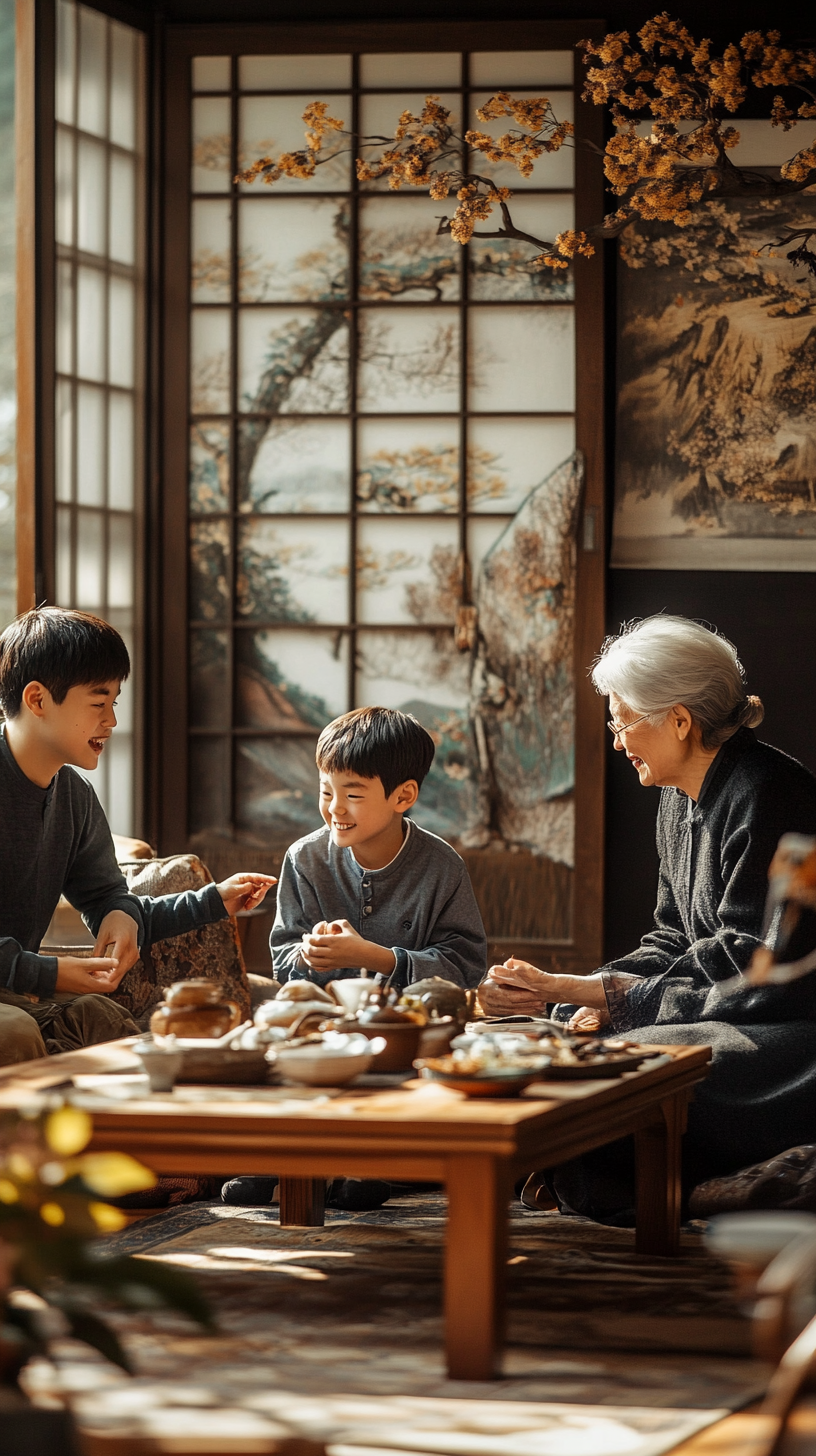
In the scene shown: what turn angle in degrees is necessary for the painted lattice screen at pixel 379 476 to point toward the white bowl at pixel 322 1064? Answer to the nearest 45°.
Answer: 0° — it already faces it

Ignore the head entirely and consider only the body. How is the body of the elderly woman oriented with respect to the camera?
to the viewer's left

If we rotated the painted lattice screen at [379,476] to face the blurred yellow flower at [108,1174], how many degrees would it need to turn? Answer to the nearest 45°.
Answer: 0° — it already faces it

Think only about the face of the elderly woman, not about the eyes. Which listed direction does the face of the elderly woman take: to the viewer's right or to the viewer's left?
to the viewer's left

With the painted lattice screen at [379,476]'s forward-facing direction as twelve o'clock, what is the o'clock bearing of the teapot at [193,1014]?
The teapot is roughly at 12 o'clock from the painted lattice screen.

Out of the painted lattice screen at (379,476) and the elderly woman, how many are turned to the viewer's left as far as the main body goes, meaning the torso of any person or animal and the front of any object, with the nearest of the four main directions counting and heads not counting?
1

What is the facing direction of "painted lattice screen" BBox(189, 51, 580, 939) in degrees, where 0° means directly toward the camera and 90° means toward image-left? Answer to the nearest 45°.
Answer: approximately 0°

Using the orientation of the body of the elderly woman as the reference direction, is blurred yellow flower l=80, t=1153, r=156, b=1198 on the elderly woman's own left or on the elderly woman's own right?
on the elderly woman's own left

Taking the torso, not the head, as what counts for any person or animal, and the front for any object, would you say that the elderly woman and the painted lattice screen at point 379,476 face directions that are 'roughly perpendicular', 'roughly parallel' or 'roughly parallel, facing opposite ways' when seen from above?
roughly perpendicular

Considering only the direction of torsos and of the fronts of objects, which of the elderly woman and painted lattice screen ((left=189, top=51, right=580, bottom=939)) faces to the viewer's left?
the elderly woman

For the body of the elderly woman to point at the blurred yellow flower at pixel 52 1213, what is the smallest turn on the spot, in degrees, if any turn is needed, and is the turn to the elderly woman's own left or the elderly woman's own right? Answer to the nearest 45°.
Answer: approximately 90° to the elderly woman's own left

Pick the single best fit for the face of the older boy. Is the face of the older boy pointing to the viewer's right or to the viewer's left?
to the viewer's right
